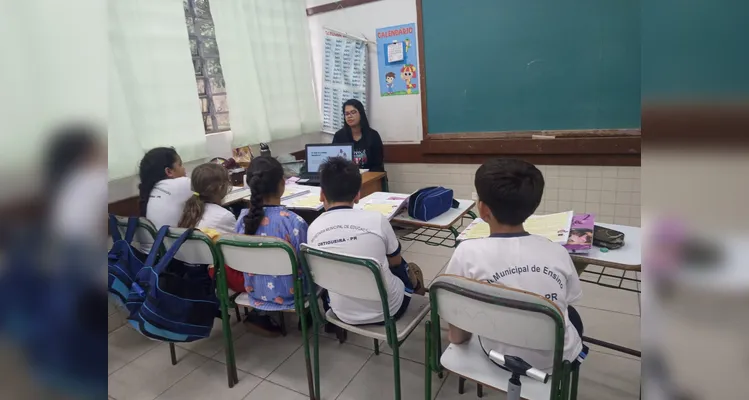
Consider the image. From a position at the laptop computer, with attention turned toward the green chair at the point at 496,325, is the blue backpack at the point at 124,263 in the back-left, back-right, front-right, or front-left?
front-right

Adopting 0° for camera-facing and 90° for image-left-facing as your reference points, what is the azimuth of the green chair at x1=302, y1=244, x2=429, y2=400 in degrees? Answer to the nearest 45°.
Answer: approximately 225°

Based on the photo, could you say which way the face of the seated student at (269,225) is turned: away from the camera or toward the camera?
away from the camera

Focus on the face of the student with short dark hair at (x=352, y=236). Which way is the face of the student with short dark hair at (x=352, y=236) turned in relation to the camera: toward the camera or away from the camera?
away from the camera

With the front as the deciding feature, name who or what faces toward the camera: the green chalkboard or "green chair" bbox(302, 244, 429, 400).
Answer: the green chalkboard

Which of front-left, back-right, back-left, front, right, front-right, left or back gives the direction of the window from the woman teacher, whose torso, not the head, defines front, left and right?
front-right

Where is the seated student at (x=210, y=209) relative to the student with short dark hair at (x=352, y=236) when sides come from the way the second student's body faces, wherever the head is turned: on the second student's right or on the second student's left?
on the second student's left

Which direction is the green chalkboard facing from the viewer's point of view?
toward the camera

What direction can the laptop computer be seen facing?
toward the camera

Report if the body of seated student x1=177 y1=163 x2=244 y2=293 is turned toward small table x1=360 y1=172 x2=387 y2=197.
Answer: yes

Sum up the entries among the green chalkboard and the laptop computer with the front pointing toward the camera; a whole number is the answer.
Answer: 2

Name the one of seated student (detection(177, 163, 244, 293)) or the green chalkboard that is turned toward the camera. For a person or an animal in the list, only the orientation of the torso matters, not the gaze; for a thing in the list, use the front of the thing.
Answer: the green chalkboard

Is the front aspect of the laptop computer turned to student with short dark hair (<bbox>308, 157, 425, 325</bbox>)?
yes

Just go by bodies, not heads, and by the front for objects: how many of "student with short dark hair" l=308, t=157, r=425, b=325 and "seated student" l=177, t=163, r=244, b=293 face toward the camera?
0

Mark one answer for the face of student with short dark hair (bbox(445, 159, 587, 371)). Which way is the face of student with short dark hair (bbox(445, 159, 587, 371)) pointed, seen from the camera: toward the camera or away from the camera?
away from the camera

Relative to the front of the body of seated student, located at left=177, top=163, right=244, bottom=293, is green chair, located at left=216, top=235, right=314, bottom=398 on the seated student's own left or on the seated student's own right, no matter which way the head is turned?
on the seated student's own right
